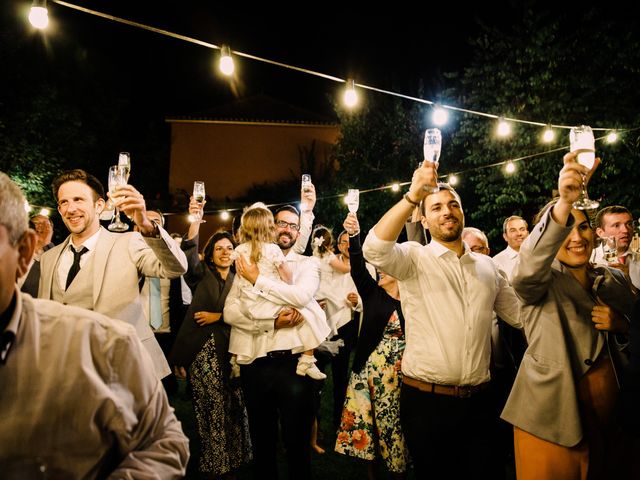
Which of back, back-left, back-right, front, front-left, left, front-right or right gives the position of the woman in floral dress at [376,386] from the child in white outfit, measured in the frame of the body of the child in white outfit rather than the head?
right

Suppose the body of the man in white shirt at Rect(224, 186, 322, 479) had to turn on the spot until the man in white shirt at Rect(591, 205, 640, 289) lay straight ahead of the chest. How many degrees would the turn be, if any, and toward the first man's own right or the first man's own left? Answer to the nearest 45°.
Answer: approximately 90° to the first man's own left

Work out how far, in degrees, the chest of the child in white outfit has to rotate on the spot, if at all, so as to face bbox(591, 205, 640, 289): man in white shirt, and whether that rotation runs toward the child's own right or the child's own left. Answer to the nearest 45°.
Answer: approximately 90° to the child's own right

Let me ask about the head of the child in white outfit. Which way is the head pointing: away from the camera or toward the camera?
away from the camera

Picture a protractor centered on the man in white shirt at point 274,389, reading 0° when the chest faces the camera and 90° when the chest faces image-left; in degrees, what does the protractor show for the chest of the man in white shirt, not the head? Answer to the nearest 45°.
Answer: approximately 0°

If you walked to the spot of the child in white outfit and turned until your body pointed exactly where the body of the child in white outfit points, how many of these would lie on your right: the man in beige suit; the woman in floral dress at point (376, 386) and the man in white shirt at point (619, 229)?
2

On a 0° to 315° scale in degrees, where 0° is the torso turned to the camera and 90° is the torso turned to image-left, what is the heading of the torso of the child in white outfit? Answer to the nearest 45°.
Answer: approximately 180°

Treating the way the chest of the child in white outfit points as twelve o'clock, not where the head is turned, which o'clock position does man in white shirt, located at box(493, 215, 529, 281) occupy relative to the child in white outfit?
The man in white shirt is roughly at 2 o'clock from the child in white outfit.

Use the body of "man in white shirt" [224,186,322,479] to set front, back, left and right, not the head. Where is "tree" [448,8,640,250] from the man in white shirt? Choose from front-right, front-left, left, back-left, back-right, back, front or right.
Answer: back-left

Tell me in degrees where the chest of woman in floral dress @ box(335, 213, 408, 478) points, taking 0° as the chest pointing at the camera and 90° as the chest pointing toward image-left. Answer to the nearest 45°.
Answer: approximately 315°
